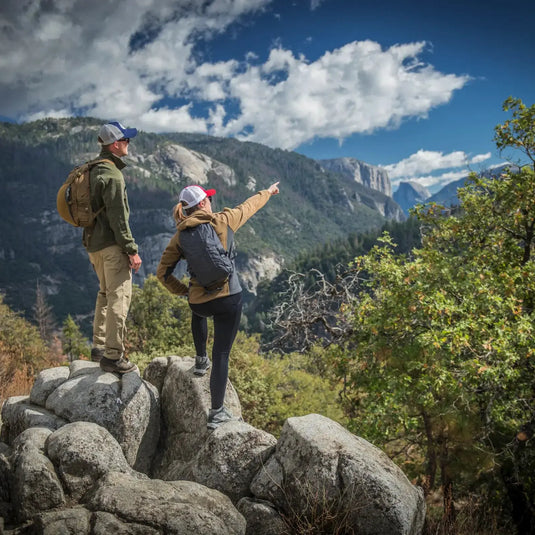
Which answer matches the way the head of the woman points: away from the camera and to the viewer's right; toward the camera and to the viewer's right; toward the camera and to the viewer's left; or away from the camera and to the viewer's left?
away from the camera and to the viewer's right

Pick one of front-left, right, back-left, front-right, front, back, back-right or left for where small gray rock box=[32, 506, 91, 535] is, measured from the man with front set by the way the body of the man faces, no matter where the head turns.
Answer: right

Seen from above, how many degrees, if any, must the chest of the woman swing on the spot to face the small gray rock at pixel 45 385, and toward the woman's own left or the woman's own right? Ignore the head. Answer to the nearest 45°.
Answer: approximately 90° to the woman's own left

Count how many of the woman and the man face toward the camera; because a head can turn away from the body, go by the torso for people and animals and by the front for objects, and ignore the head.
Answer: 0

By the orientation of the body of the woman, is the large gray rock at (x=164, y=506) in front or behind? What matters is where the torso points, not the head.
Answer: behind

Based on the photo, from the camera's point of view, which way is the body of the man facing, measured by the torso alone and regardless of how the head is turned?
to the viewer's right

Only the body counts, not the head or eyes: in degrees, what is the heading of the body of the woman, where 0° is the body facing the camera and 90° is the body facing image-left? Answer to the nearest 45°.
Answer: approximately 225°
